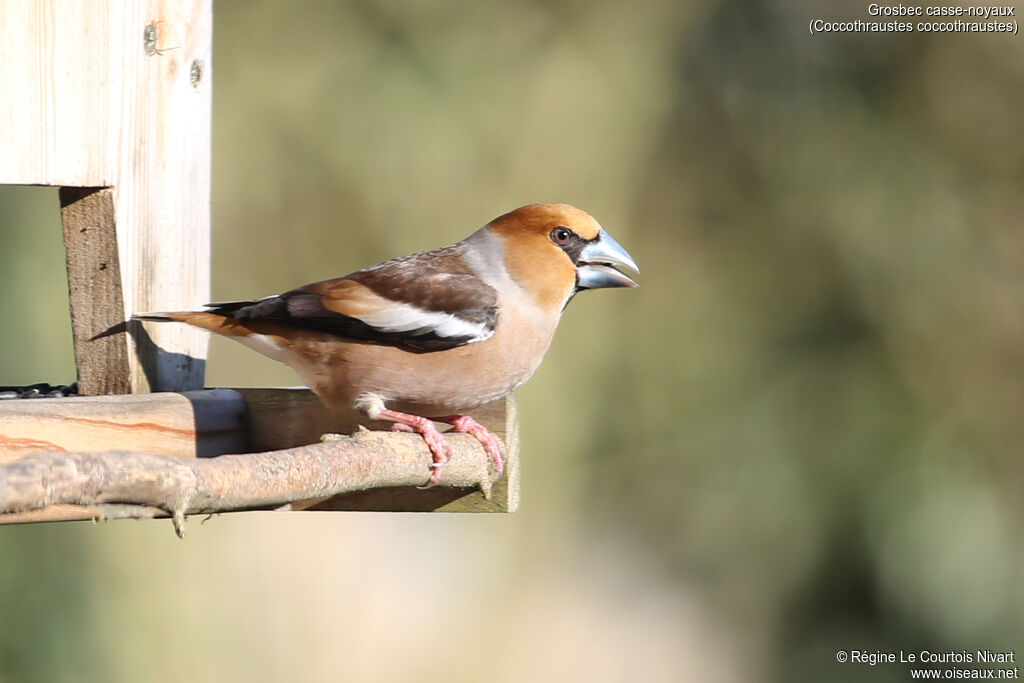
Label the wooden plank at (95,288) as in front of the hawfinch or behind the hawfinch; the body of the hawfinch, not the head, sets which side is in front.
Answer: behind

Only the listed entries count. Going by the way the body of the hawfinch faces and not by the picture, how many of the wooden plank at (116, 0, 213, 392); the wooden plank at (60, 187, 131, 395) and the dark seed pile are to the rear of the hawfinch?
3

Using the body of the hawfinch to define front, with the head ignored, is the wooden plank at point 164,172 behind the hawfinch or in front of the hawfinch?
behind

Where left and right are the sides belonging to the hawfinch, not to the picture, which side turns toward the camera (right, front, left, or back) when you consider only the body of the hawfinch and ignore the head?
right

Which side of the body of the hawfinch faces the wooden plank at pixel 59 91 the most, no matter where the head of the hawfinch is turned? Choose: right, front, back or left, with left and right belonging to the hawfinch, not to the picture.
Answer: back

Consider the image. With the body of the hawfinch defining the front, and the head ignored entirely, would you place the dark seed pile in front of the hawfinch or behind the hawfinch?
behind
